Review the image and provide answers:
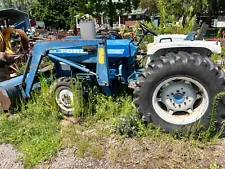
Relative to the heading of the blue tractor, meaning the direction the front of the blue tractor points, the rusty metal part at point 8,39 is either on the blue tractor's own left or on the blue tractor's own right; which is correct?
on the blue tractor's own right

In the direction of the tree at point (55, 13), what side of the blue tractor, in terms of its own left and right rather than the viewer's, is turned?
right

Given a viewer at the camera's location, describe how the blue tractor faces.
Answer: facing to the left of the viewer

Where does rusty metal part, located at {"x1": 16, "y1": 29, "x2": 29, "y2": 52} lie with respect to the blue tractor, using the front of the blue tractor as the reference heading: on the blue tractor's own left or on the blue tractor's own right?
on the blue tractor's own right
